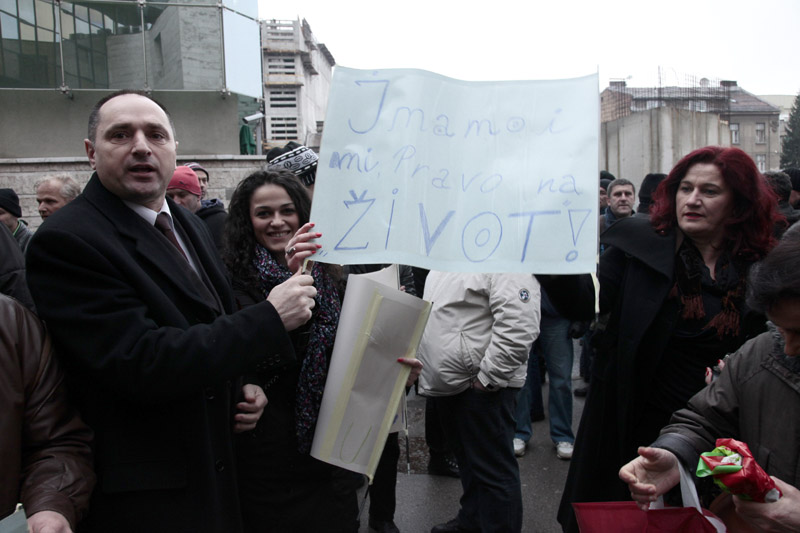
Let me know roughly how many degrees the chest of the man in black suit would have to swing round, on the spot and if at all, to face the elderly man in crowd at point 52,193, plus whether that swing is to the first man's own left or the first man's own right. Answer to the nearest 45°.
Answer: approximately 135° to the first man's own left

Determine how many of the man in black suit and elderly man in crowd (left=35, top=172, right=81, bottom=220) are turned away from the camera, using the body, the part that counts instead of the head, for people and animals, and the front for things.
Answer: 0

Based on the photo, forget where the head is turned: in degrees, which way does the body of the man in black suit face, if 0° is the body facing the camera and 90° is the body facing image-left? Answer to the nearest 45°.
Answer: approximately 315°

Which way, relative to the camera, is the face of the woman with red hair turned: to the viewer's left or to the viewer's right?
to the viewer's left
